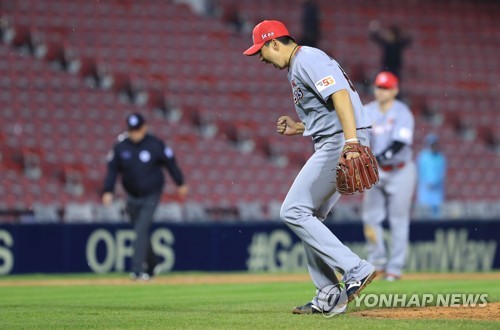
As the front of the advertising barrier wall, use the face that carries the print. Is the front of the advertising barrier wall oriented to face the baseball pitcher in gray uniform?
yes

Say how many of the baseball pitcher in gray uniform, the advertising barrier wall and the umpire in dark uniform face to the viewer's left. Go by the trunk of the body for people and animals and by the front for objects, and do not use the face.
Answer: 1

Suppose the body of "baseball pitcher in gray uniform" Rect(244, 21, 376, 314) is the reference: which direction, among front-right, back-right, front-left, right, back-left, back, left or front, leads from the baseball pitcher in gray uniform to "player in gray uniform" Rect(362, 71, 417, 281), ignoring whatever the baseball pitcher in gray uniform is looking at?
right

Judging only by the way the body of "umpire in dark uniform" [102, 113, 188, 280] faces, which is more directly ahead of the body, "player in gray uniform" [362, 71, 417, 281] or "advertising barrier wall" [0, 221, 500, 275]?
the player in gray uniform

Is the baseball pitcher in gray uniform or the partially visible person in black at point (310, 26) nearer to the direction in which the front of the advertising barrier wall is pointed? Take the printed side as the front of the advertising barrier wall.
the baseball pitcher in gray uniform

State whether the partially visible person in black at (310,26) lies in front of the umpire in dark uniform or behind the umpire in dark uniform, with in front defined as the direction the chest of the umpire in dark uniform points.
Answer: behind

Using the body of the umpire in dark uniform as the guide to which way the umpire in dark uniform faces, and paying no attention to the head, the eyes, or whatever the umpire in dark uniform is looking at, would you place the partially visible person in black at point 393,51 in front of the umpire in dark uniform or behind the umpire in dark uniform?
behind

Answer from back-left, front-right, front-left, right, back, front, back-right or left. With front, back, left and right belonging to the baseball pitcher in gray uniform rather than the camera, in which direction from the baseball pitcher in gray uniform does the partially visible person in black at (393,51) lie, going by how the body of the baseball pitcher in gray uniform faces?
right

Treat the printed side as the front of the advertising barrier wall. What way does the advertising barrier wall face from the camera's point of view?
toward the camera

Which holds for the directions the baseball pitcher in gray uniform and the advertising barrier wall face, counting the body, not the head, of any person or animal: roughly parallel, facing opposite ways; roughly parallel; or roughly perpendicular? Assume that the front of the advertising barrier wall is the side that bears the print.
roughly perpendicular

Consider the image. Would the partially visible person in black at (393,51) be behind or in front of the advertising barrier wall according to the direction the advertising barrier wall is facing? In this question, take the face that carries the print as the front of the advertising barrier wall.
behind

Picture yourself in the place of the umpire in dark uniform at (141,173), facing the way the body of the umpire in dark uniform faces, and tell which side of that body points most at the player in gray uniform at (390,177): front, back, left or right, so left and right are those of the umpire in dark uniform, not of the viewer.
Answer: left
